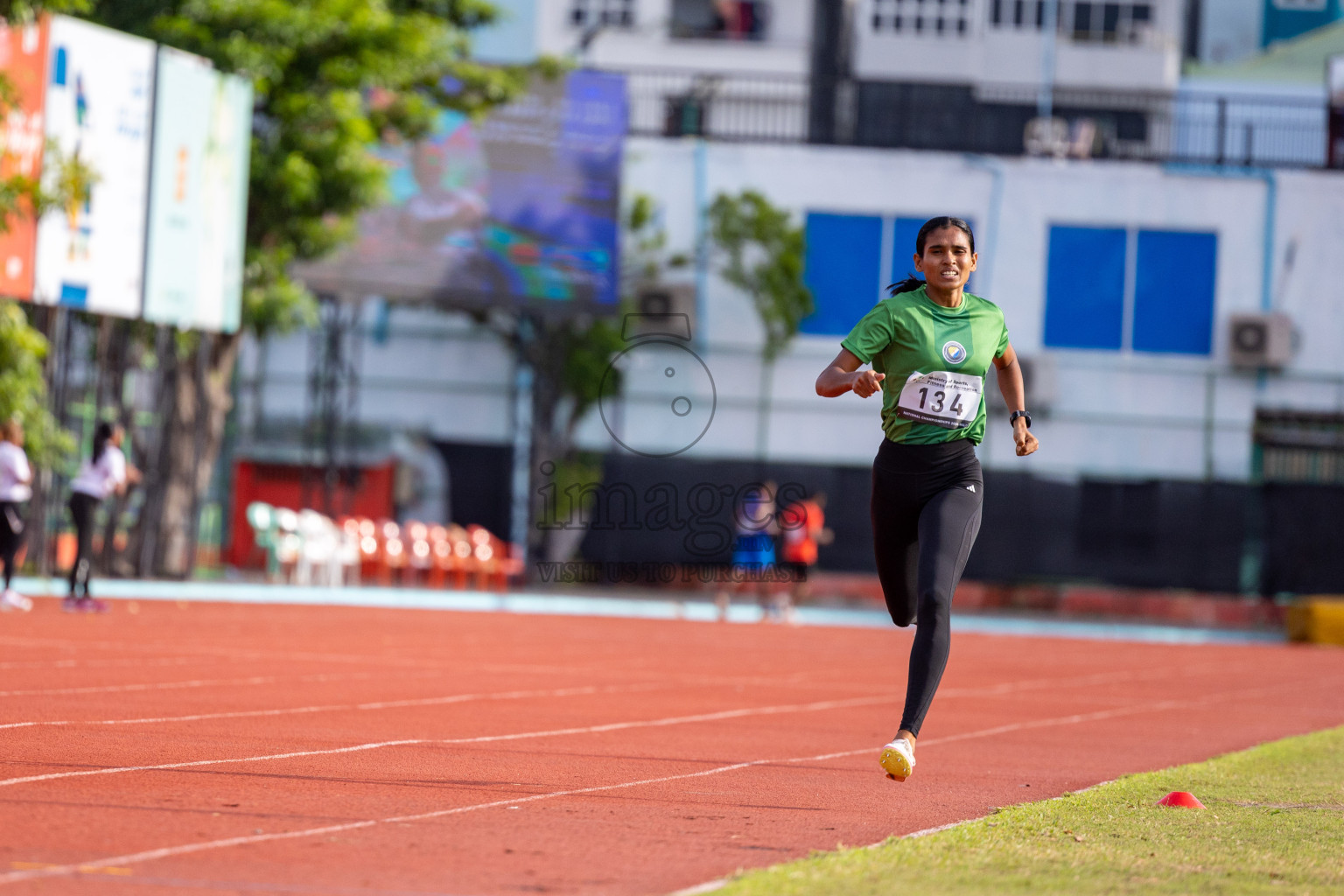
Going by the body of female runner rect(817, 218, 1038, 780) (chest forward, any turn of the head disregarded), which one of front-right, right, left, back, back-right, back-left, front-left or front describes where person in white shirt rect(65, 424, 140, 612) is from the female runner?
back-right

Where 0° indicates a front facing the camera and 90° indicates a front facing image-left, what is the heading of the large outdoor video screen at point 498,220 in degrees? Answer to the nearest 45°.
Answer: approximately 0°

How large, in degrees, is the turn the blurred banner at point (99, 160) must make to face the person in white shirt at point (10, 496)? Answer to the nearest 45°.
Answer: approximately 45° to its right

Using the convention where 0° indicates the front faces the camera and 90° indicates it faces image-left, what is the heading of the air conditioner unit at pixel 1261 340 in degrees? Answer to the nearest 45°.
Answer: approximately 0°

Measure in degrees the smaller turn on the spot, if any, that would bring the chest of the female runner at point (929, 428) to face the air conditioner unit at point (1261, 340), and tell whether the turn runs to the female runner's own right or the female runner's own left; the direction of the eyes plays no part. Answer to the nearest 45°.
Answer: approximately 180°
